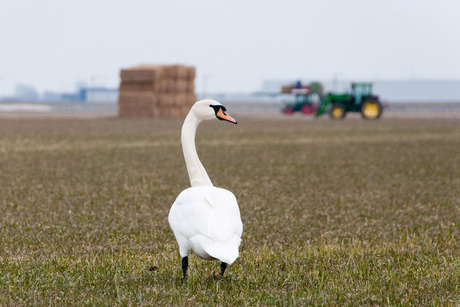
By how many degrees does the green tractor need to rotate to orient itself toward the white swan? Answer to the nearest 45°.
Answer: approximately 90° to its left

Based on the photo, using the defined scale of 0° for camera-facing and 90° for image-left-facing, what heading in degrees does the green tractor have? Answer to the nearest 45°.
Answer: approximately 90°
